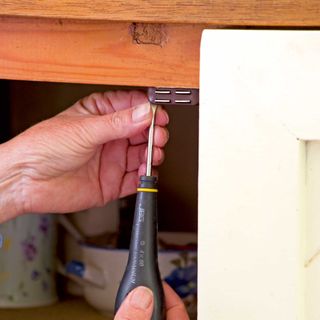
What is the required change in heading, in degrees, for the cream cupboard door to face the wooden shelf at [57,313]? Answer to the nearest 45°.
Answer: approximately 135° to its right

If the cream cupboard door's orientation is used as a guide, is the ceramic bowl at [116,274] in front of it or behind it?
behind

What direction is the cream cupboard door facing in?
toward the camera
